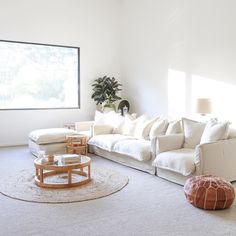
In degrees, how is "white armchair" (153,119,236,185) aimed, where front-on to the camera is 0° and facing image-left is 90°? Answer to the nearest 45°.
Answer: approximately 45°

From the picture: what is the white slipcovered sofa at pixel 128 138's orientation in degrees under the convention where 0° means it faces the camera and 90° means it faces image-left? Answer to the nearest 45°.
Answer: approximately 45°

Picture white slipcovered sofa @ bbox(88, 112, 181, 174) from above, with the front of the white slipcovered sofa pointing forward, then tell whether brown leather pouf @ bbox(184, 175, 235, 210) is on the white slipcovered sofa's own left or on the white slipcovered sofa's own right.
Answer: on the white slipcovered sofa's own left

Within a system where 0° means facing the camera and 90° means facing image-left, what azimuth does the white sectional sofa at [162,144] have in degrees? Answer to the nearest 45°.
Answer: approximately 45°

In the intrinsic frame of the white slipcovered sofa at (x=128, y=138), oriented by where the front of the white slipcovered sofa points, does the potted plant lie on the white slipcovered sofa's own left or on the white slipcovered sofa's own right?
on the white slipcovered sofa's own right

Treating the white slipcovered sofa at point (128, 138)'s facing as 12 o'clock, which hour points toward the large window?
The large window is roughly at 3 o'clock from the white slipcovered sofa.

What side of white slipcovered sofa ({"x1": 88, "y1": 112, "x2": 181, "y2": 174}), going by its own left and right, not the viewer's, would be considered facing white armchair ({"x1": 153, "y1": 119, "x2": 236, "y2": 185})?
left

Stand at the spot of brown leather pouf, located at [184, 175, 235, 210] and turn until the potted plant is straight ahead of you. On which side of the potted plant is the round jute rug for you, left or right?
left
